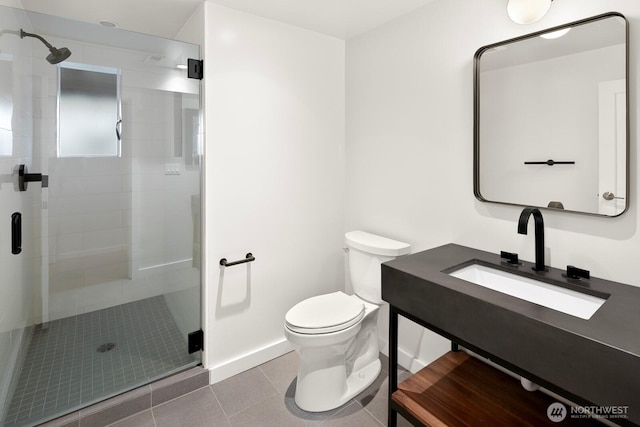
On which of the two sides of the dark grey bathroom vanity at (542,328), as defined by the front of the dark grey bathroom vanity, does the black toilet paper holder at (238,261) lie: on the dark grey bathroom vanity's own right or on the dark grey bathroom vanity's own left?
on the dark grey bathroom vanity's own right

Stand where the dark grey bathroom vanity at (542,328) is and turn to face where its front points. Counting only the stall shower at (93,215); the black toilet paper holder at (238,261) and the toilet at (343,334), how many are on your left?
0

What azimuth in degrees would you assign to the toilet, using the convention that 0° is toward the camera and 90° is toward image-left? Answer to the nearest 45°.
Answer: approximately 45°

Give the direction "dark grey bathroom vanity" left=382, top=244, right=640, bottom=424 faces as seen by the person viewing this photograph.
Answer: facing the viewer and to the left of the viewer

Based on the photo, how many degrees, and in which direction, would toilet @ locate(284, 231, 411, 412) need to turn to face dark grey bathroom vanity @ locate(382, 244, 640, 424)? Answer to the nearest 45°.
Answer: approximately 90° to its left

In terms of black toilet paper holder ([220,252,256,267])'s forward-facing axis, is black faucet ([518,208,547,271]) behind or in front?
in front

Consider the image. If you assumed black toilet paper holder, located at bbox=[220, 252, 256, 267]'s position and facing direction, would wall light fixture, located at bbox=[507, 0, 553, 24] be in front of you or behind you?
in front

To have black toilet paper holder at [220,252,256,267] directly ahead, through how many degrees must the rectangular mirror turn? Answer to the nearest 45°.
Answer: approximately 45° to its right

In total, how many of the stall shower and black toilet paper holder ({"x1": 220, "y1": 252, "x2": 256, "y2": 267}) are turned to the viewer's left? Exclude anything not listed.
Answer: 0

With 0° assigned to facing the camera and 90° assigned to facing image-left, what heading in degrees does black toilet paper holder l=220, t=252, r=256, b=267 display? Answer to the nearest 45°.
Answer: approximately 315°

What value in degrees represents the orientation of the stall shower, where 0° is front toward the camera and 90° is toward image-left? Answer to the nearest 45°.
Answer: approximately 315°
